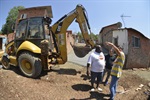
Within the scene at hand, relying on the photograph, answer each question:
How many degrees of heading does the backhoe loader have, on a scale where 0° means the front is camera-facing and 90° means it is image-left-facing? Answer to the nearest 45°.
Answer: approximately 135°

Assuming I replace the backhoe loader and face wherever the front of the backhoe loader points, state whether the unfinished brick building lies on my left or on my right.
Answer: on my right
